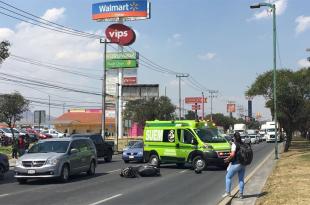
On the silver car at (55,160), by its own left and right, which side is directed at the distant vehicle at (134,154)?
back

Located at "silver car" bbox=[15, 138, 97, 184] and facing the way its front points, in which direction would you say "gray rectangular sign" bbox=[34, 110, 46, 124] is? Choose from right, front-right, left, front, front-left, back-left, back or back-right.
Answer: back-right

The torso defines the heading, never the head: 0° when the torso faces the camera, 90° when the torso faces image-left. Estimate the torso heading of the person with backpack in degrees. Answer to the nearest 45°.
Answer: approximately 135°

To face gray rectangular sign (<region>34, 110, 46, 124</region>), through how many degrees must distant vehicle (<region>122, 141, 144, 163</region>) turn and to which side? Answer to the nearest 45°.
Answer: approximately 90° to its right

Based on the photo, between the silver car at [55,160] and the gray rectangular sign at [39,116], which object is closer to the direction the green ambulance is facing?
the silver car
